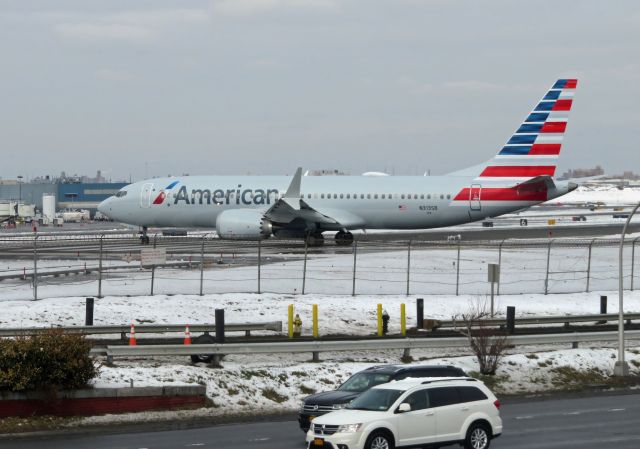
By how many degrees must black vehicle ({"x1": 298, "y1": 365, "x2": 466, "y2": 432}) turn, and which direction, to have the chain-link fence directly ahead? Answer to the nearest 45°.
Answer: approximately 135° to its right

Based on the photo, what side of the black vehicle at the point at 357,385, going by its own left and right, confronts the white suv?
left

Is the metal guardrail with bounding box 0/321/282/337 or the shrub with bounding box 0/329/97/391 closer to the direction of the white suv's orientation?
the shrub

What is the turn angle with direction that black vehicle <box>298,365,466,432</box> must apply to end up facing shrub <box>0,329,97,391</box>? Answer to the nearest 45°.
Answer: approximately 45° to its right

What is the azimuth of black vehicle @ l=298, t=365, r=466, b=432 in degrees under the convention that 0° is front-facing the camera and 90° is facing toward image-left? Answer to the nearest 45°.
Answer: approximately 45°

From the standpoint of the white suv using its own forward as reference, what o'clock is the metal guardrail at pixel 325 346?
The metal guardrail is roughly at 4 o'clock from the white suv.

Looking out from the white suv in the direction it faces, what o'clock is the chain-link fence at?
The chain-link fence is roughly at 4 o'clock from the white suv.

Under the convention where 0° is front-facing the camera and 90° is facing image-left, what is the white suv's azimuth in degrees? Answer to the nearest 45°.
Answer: approximately 45°
